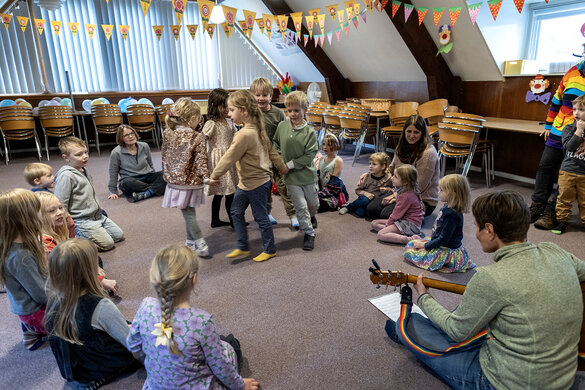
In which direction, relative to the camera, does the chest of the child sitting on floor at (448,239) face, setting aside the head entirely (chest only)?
to the viewer's left

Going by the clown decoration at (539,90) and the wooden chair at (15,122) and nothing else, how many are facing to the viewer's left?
0

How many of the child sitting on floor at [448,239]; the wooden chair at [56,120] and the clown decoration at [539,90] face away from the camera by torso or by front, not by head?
1

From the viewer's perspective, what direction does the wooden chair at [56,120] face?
away from the camera

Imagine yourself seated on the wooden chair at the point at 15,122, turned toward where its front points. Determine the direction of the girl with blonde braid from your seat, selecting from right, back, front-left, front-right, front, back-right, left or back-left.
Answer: back

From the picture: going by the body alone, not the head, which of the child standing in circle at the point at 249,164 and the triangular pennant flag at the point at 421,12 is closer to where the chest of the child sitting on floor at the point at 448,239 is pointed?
the child standing in circle

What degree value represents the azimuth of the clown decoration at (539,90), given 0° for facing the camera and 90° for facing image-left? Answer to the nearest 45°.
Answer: approximately 0°

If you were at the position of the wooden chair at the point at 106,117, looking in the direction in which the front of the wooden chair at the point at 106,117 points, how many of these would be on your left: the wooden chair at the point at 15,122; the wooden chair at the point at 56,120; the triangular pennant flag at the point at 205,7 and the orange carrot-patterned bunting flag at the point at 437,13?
2

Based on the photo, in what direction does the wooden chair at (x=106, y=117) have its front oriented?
away from the camera

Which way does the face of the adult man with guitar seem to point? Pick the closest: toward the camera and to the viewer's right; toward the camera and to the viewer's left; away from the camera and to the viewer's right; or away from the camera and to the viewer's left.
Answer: away from the camera and to the viewer's left

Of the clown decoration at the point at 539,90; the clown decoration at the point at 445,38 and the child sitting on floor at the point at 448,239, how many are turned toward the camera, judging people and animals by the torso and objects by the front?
2
